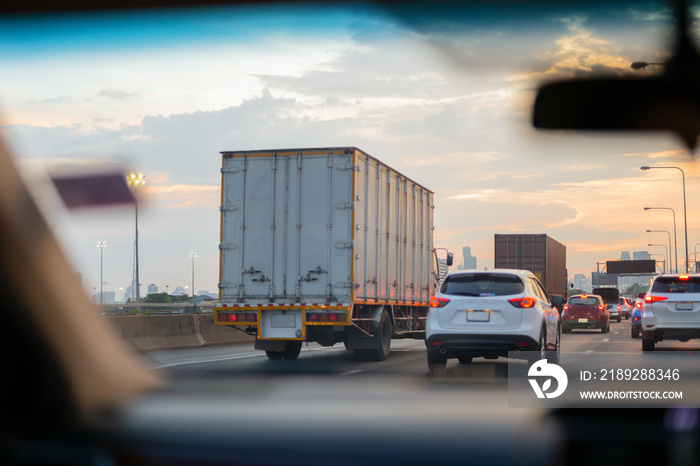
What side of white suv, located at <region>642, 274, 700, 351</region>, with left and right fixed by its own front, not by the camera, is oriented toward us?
back

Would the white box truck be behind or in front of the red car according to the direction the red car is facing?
behind

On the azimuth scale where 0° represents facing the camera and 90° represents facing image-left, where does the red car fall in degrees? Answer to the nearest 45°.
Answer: approximately 180°

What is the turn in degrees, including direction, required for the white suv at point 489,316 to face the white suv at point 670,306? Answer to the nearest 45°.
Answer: approximately 45° to its right

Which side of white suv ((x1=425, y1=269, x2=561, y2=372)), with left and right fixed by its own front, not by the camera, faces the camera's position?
back

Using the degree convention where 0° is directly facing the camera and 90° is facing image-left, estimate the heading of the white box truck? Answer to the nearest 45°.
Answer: approximately 225°
